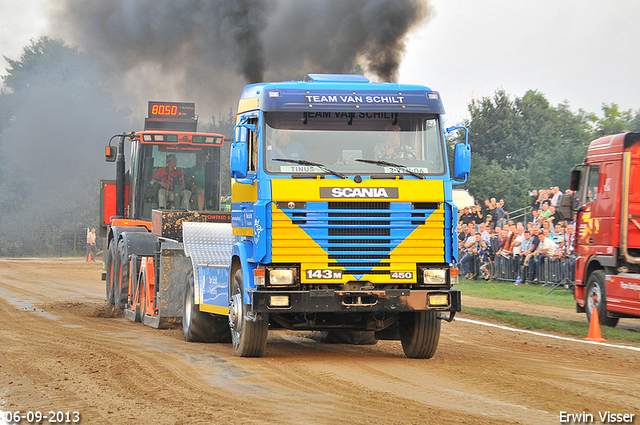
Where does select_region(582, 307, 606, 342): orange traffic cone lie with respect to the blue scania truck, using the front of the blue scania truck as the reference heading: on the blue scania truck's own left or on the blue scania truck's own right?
on the blue scania truck's own left

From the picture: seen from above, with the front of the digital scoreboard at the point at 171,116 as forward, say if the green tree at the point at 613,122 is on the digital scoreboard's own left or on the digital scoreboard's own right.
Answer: on the digital scoreboard's own left

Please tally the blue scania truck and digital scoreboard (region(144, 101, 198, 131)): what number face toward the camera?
2

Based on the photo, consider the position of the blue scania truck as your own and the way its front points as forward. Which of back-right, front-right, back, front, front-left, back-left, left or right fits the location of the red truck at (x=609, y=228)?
back-left
